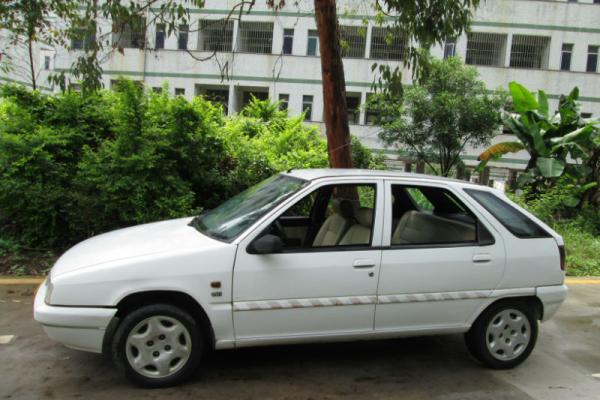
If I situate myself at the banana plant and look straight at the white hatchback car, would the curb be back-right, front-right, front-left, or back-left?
front-right

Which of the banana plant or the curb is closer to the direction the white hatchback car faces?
the curb

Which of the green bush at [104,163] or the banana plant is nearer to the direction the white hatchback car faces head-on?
the green bush

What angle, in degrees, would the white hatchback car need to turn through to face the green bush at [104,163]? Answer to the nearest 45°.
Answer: approximately 45° to its right

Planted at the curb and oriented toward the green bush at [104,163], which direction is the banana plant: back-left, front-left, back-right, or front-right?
front-right

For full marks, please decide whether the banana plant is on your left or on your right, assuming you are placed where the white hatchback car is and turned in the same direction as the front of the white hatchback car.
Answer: on your right

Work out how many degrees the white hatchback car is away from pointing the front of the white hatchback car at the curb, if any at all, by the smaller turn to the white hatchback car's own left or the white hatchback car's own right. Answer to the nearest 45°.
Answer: approximately 45° to the white hatchback car's own right

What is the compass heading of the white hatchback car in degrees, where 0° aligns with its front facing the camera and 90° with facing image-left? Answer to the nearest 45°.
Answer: approximately 90°
